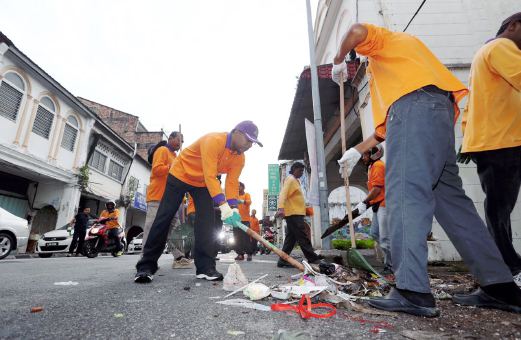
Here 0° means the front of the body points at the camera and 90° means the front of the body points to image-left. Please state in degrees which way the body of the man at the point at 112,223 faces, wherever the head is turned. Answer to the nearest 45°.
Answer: approximately 45°

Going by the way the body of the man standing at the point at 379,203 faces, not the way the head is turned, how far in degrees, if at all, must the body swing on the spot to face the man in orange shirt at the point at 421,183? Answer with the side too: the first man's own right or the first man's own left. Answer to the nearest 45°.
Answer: approximately 90° to the first man's own left

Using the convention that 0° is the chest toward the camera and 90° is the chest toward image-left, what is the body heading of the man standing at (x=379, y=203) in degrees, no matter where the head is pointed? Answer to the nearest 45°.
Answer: approximately 90°

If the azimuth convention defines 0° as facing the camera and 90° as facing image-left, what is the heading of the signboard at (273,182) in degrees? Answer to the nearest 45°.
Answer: approximately 0°

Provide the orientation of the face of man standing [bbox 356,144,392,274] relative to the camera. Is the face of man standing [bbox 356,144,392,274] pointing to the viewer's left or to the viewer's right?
to the viewer's left

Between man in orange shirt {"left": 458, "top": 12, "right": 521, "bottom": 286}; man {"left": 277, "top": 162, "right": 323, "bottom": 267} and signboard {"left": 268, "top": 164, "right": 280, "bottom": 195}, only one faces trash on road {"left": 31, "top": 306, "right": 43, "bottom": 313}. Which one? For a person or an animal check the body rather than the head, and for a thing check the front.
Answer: the signboard

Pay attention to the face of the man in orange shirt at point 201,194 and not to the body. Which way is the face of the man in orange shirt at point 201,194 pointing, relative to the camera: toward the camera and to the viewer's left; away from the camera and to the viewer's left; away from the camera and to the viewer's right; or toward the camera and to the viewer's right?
toward the camera and to the viewer's right
